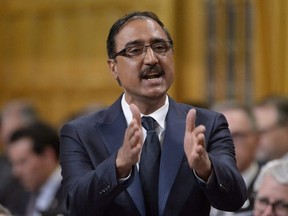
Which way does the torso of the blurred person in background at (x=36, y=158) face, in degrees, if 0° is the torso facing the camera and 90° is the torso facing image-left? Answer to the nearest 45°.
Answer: approximately 45°

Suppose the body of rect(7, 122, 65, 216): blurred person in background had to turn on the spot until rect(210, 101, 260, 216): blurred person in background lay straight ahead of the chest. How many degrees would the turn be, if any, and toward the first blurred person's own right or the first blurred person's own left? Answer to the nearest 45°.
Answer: approximately 90° to the first blurred person's own left

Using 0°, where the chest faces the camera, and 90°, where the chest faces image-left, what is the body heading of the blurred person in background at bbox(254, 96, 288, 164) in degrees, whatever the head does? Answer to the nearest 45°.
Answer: approximately 45°

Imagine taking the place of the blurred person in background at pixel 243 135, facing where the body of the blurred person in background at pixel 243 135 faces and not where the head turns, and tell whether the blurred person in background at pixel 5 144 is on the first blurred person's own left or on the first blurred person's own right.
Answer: on the first blurred person's own right
